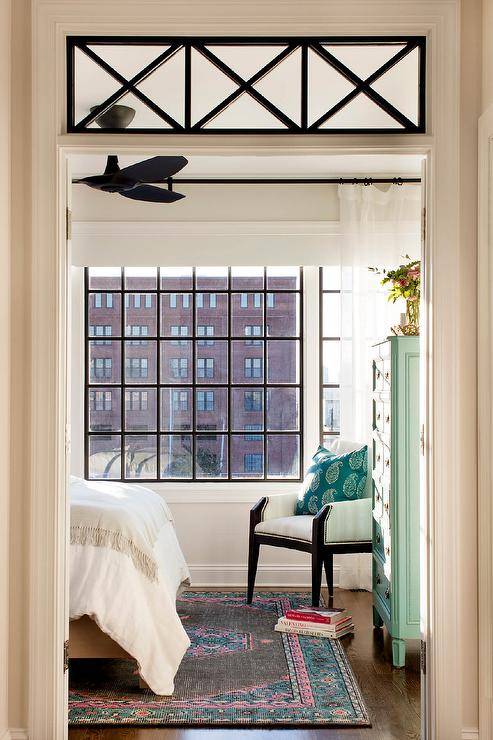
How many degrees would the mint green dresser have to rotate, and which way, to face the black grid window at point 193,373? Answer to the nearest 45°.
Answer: approximately 45° to its right

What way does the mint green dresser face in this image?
to the viewer's left

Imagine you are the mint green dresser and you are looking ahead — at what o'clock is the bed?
The bed is roughly at 11 o'clock from the mint green dresser.

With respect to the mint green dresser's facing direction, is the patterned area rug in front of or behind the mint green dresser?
in front

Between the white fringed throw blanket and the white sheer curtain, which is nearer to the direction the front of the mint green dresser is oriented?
the white fringed throw blanket

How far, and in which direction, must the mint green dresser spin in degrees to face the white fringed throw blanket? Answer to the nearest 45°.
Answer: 0° — it already faces it
